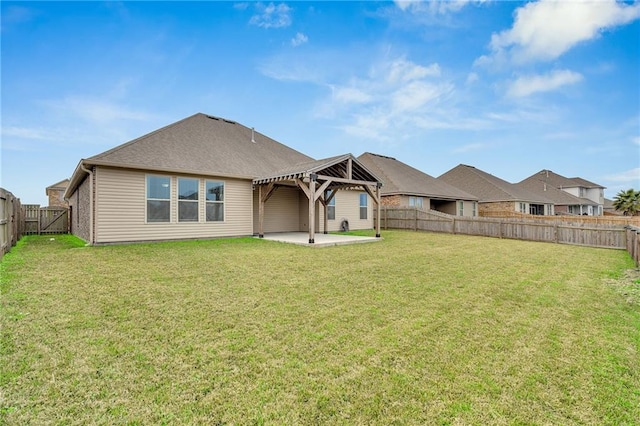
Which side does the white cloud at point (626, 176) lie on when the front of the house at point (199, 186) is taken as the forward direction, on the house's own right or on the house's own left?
on the house's own right

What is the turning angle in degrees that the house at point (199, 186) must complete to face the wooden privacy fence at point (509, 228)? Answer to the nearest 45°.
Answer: approximately 135° to its right

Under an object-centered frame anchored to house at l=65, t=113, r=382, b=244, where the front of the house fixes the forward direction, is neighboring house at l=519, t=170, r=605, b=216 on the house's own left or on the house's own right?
on the house's own right

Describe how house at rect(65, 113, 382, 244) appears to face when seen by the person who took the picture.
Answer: facing away from the viewer and to the left of the viewer
